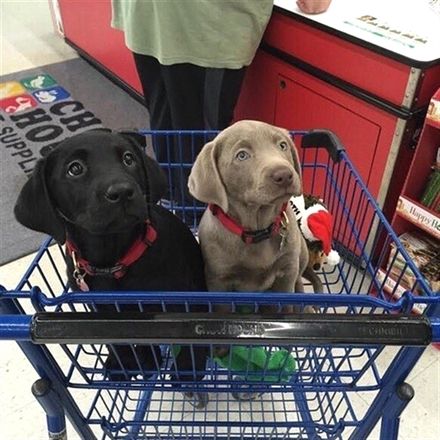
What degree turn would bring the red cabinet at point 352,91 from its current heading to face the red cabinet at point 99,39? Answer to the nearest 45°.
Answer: approximately 90° to its right

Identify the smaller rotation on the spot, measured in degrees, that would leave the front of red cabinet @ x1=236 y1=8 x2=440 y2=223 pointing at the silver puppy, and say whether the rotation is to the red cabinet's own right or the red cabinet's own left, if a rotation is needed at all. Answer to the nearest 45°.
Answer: approximately 45° to the red cabinet's own left

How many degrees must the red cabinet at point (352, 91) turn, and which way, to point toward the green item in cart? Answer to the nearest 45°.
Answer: approximately 45° to its left

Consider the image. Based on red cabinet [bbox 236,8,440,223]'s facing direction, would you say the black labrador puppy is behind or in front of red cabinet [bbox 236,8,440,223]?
in front

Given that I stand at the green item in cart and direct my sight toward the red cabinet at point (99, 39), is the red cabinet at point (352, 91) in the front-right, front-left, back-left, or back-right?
front-right

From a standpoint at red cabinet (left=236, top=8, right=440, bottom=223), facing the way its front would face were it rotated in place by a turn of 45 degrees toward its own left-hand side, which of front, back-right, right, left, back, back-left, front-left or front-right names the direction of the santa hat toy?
front

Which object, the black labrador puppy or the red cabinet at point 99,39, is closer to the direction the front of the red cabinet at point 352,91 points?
the black labrador puppy
